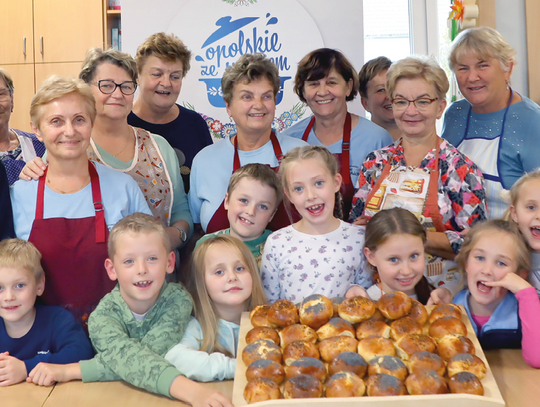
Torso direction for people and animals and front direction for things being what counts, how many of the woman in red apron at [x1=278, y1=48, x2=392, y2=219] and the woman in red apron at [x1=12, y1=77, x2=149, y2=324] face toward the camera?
2

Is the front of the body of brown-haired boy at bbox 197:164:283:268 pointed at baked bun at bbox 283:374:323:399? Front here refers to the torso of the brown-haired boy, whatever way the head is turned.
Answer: yes

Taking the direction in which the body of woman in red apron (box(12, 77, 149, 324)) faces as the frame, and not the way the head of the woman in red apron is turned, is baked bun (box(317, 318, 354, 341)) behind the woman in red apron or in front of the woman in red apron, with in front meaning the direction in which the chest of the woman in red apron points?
in front

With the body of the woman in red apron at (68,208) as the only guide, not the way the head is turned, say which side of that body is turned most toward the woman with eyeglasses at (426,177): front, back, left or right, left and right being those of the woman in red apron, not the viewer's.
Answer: left

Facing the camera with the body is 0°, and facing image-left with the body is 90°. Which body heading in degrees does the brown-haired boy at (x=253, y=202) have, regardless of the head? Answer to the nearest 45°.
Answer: approximately 0°

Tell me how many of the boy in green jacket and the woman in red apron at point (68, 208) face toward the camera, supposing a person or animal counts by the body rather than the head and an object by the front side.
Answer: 2

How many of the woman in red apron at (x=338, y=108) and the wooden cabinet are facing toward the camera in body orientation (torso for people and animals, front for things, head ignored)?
2
